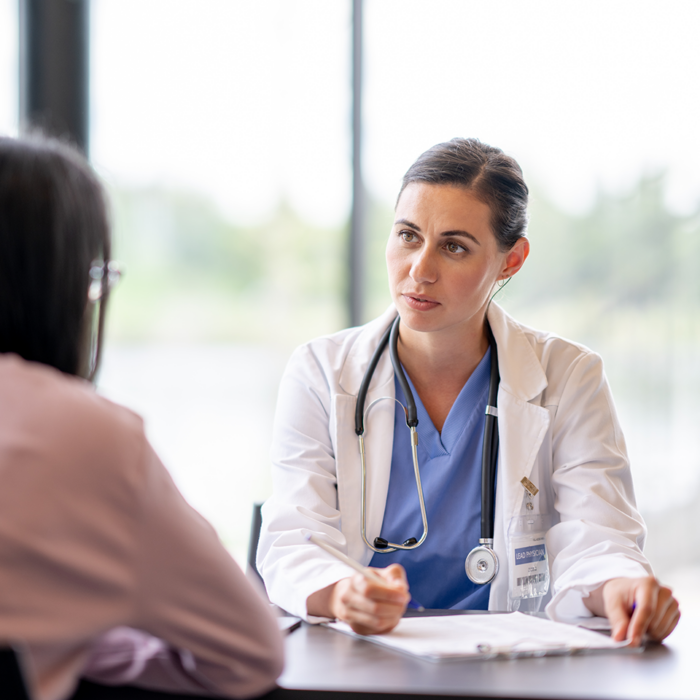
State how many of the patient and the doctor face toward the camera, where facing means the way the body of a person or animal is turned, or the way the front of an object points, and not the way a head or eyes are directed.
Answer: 1

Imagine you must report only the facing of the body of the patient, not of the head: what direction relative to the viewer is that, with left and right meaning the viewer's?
facing away from the viewer and to the right of the viewer

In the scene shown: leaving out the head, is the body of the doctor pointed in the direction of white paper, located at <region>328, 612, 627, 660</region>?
yes

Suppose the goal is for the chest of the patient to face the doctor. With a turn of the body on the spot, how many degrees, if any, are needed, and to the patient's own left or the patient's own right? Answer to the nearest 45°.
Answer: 0° — they already face them

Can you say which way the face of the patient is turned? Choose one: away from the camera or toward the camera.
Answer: away from the camera

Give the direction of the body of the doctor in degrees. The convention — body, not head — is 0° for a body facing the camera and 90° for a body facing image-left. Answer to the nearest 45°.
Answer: approximately 0°
